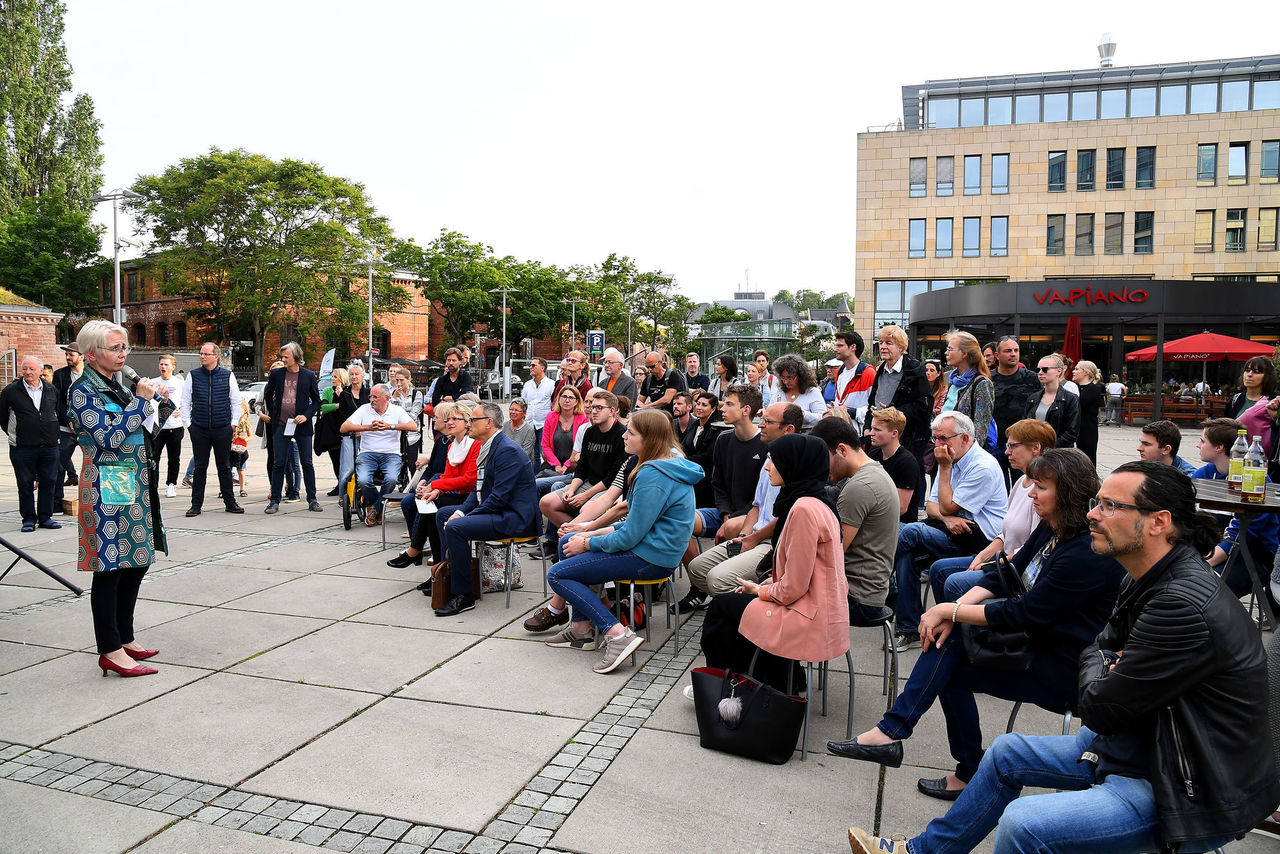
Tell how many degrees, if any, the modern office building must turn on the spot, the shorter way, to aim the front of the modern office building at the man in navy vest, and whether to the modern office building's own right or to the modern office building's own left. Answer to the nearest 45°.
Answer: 0° — it already faces them

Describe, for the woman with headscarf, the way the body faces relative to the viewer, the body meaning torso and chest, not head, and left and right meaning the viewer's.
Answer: facing to the left of the viewer

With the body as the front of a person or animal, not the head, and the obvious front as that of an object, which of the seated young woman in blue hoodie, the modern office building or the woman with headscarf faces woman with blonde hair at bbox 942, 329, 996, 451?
the modern office building

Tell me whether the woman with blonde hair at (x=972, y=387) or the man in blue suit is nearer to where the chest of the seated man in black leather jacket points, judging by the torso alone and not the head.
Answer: the man in blue suit

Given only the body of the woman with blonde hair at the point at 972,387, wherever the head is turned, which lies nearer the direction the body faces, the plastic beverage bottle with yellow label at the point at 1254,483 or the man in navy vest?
the man in navy vest

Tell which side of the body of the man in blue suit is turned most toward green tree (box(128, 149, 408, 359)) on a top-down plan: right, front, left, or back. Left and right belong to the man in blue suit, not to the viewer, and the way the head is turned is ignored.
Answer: right

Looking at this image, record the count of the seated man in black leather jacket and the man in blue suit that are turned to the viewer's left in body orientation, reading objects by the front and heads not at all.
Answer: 2

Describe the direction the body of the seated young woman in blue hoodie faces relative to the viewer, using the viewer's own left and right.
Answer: facing to the left of the viewer

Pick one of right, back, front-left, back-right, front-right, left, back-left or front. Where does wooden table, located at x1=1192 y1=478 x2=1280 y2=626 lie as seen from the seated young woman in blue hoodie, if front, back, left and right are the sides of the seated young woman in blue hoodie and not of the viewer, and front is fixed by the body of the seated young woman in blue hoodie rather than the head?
back

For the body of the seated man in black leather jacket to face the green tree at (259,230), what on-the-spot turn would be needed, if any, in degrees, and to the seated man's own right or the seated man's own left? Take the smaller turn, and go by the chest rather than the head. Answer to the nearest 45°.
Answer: approximately 45° to the seated man's own right

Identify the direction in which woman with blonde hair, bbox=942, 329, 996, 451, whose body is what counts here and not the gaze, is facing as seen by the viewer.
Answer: to the viewer's left

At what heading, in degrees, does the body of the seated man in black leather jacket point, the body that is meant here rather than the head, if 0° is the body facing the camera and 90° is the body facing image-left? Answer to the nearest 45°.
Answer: approximately 90°

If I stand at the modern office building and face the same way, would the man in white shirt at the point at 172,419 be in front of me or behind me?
in front
